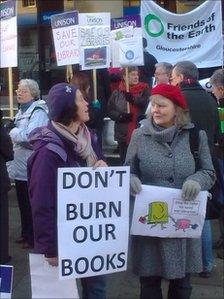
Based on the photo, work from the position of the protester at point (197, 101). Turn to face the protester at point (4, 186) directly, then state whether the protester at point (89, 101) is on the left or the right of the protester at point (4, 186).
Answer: right

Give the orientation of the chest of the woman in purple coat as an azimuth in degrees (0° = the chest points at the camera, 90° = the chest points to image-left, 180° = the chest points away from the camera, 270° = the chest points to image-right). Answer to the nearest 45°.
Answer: approximately 315°

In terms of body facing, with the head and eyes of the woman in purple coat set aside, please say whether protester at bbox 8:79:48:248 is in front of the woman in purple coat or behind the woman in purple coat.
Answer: behind

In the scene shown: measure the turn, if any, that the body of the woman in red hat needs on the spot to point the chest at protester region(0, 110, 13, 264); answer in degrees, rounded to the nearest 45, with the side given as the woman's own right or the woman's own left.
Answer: approximately 135° to the woman's own right

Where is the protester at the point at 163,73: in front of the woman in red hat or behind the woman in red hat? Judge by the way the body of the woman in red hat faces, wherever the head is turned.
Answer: behind

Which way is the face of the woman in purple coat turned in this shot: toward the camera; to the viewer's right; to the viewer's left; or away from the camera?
to the viewer's right

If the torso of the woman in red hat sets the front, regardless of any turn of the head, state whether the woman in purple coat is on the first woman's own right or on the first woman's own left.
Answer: on the first woman's own right
